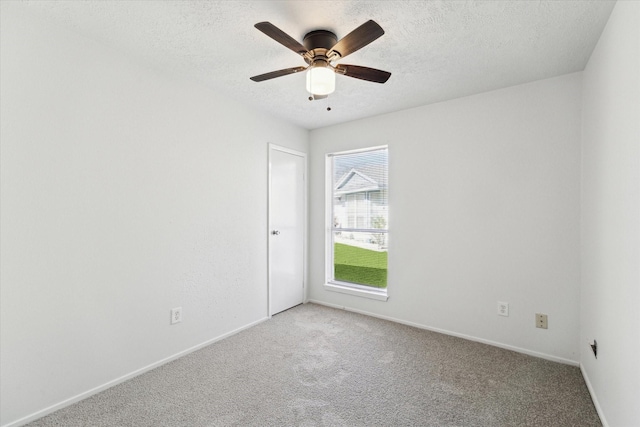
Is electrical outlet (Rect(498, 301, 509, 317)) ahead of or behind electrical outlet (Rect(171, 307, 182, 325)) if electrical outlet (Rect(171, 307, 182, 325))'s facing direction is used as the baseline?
ahead

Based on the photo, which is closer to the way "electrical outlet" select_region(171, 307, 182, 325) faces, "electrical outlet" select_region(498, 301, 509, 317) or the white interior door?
the electrical outlet

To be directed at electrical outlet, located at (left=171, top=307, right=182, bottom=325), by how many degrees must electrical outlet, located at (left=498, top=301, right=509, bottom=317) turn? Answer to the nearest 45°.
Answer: approximately 45° to its right

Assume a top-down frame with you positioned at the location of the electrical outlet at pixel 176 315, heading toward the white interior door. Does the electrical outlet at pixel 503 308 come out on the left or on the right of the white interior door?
right

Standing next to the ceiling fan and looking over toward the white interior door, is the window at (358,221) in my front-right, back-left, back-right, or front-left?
front-right

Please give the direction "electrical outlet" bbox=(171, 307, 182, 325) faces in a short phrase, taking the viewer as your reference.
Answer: facing the viewer and to the right of the viewer

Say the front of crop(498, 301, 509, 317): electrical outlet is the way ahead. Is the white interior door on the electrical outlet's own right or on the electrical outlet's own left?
on the electrical outlet's own right

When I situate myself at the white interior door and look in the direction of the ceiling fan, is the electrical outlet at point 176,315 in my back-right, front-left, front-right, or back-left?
front-right

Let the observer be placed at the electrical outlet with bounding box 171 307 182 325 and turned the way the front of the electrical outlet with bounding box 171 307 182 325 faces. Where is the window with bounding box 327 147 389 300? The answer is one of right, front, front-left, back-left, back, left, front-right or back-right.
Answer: front-left

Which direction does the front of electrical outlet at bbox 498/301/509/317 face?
toward the camera

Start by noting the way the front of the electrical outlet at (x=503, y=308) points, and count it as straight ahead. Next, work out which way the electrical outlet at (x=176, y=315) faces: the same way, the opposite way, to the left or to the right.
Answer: to the left

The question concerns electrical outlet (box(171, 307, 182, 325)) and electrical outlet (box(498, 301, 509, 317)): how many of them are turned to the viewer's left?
0
